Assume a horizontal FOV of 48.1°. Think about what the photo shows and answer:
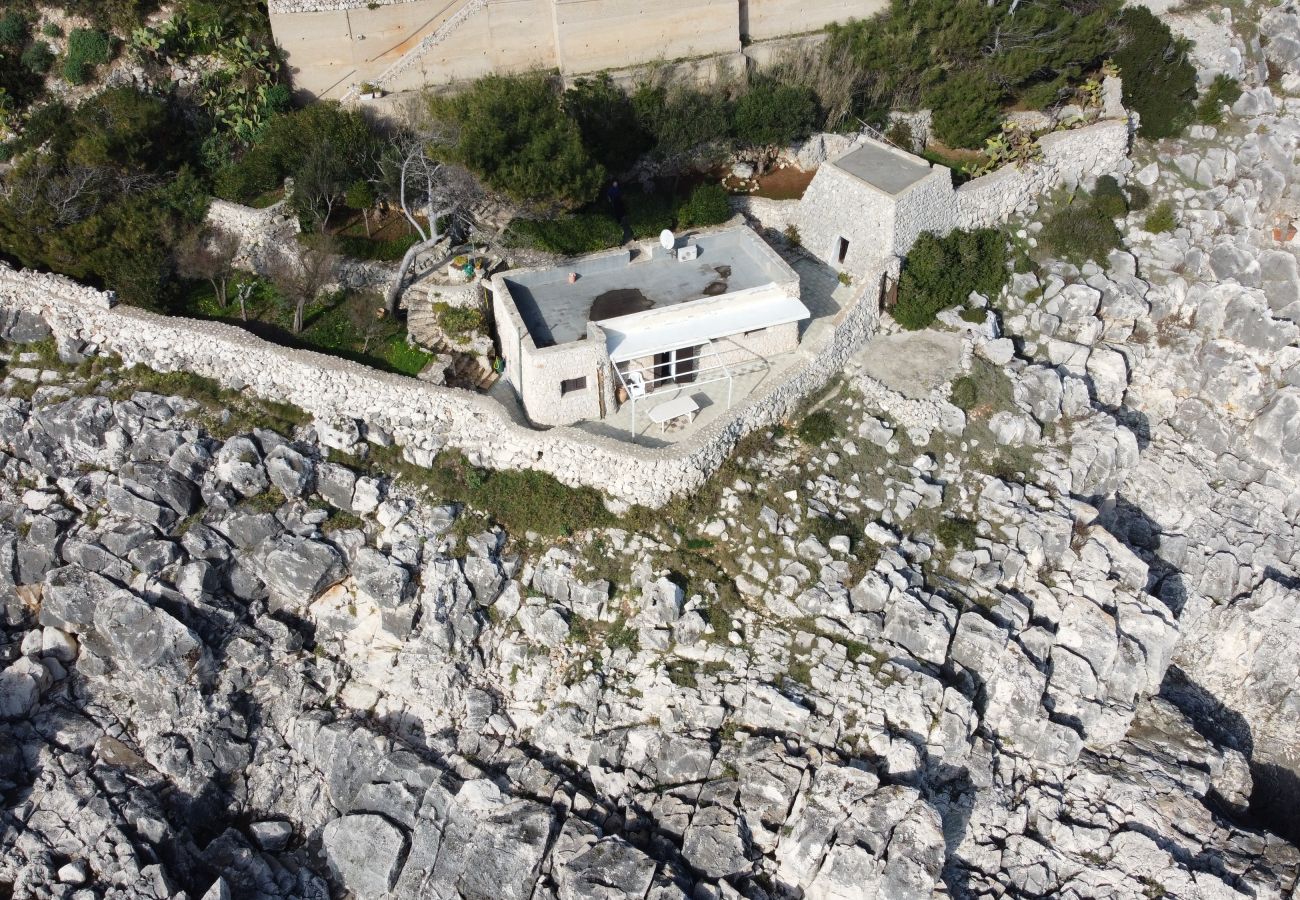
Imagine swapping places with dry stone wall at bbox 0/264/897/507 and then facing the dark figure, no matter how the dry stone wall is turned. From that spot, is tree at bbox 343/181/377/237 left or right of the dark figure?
left

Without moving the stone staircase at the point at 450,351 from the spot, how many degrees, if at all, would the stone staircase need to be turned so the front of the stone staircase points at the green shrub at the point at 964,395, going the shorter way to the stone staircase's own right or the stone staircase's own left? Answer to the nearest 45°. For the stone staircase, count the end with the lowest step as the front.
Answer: approximately 45° to the stone staircase's own left

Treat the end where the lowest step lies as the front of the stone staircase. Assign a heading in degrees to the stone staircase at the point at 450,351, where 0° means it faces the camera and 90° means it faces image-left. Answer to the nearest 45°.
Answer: approximately 315°

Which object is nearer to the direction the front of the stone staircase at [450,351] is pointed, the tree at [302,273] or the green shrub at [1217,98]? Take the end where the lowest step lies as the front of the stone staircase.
the green shrub

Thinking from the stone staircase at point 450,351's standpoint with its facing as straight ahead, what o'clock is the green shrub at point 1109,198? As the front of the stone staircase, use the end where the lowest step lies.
The green shrub is roughly at 10 o'clock from the stone staircase.

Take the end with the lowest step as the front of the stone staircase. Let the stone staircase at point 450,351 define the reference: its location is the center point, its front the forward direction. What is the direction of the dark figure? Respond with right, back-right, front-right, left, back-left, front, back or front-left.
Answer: left

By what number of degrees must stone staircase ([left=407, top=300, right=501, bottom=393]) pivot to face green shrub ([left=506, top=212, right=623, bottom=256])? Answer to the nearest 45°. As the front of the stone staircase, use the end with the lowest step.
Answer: approximately 90° to its left
